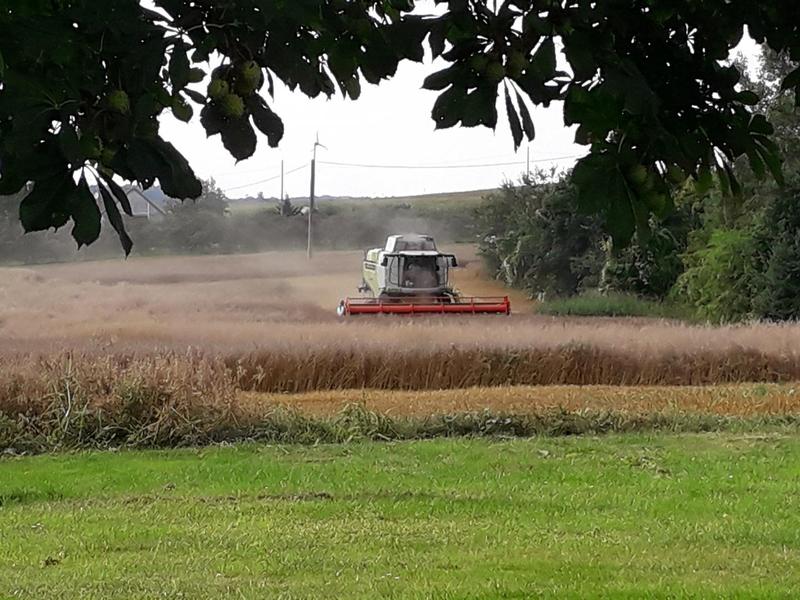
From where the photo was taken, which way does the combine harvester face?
toward the camera
